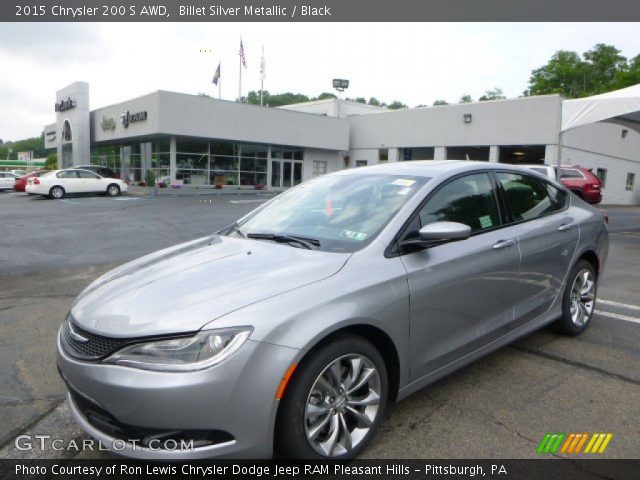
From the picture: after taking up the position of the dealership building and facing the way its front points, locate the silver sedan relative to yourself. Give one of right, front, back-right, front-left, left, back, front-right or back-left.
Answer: front-left

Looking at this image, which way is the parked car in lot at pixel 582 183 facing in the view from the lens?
facing away from the viewer and to the left of the viewer

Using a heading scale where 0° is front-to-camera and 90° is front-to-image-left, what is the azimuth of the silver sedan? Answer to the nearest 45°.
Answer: approximately 45°

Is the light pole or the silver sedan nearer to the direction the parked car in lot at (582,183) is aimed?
the light pole

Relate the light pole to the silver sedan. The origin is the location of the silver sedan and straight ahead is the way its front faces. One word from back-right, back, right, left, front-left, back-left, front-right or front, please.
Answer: back-right

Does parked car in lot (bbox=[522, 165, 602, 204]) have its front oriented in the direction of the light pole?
yes

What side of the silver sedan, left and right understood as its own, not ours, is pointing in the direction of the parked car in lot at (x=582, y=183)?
back

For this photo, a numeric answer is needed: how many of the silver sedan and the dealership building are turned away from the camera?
0

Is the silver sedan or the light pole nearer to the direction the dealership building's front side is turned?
the silver sedan
